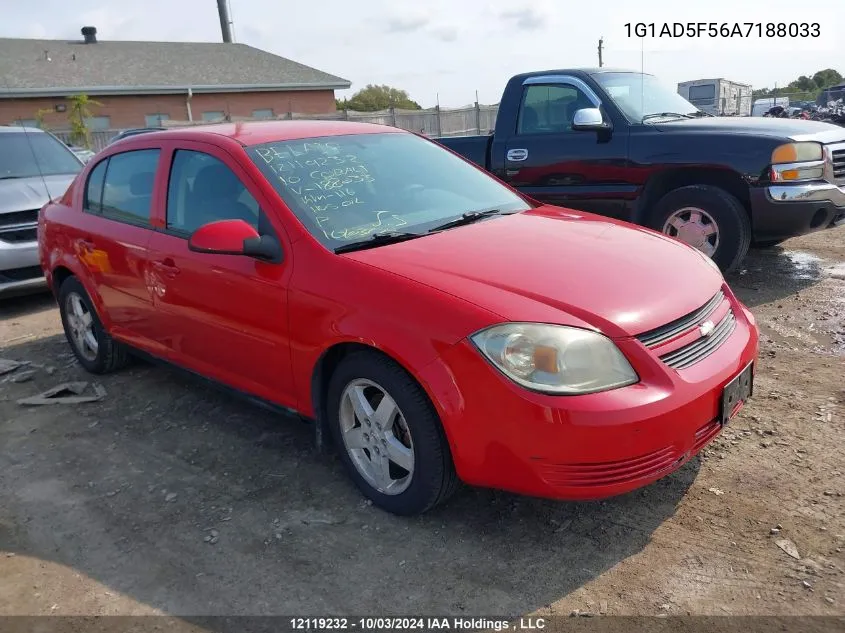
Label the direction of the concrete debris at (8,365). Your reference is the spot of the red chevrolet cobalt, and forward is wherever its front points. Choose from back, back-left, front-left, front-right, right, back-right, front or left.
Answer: back

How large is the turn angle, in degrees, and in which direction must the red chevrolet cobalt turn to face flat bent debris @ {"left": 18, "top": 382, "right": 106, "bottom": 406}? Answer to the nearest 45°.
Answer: approximately 180°

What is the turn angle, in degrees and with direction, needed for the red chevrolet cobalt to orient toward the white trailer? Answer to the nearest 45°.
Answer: approximately 90° to its left

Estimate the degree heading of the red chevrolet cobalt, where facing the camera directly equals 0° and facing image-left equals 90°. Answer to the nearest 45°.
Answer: approximately 315°

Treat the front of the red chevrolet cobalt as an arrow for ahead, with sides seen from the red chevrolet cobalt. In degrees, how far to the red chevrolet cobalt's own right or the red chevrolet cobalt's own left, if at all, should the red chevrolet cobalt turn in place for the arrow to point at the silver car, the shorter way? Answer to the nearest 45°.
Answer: approximately 180°

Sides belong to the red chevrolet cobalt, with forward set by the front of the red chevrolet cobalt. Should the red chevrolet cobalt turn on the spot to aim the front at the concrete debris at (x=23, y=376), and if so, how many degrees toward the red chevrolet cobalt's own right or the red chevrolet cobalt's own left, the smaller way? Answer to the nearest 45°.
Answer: approximately 180°

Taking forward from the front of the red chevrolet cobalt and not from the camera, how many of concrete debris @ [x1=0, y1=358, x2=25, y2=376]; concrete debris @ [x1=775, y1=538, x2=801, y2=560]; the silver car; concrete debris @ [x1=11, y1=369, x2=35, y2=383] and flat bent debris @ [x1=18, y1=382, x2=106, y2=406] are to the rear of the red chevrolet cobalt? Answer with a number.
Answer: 4
